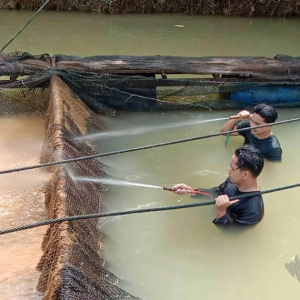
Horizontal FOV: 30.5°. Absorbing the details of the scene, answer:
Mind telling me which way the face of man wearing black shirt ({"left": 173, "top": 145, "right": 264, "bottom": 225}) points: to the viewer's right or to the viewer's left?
to the viewer's left

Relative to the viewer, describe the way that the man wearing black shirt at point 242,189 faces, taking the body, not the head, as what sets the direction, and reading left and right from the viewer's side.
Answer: facing to the left of the viewer

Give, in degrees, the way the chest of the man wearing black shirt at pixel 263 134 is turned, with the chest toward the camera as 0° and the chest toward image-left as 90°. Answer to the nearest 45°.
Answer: approximately 45°
